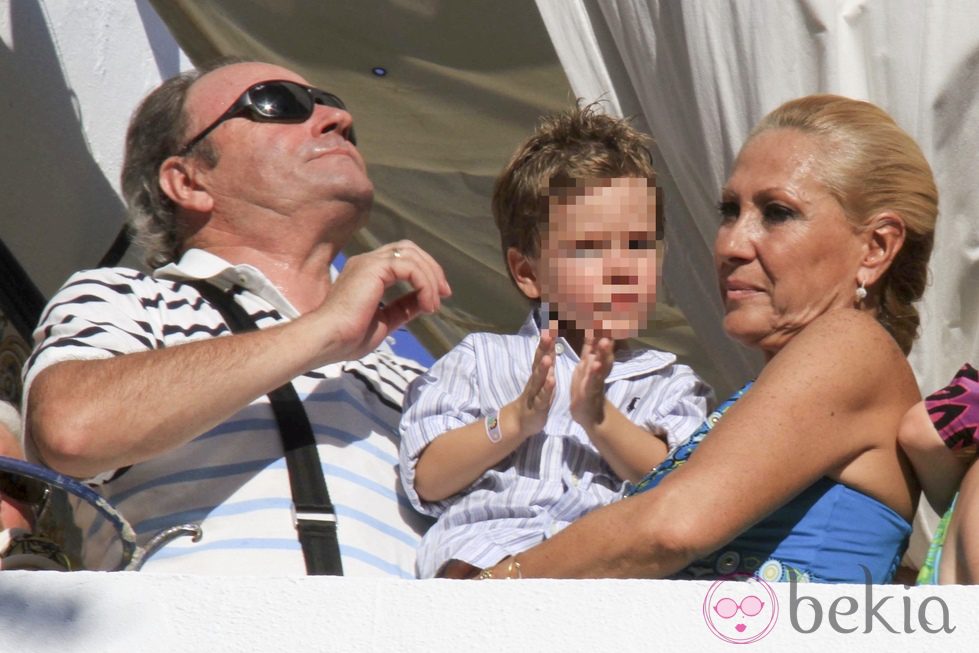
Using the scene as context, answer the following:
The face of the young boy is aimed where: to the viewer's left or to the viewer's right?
to the viewer's right

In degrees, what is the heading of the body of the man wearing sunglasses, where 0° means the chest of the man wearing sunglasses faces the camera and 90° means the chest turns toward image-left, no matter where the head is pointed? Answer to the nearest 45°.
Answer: approximately 315°

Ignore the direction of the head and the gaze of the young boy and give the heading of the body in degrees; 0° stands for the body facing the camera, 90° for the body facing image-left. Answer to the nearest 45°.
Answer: approximately 0°

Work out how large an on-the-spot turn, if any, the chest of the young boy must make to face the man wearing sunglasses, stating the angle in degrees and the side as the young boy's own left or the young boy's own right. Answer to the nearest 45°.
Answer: approximately 90° to the young boy's own right
